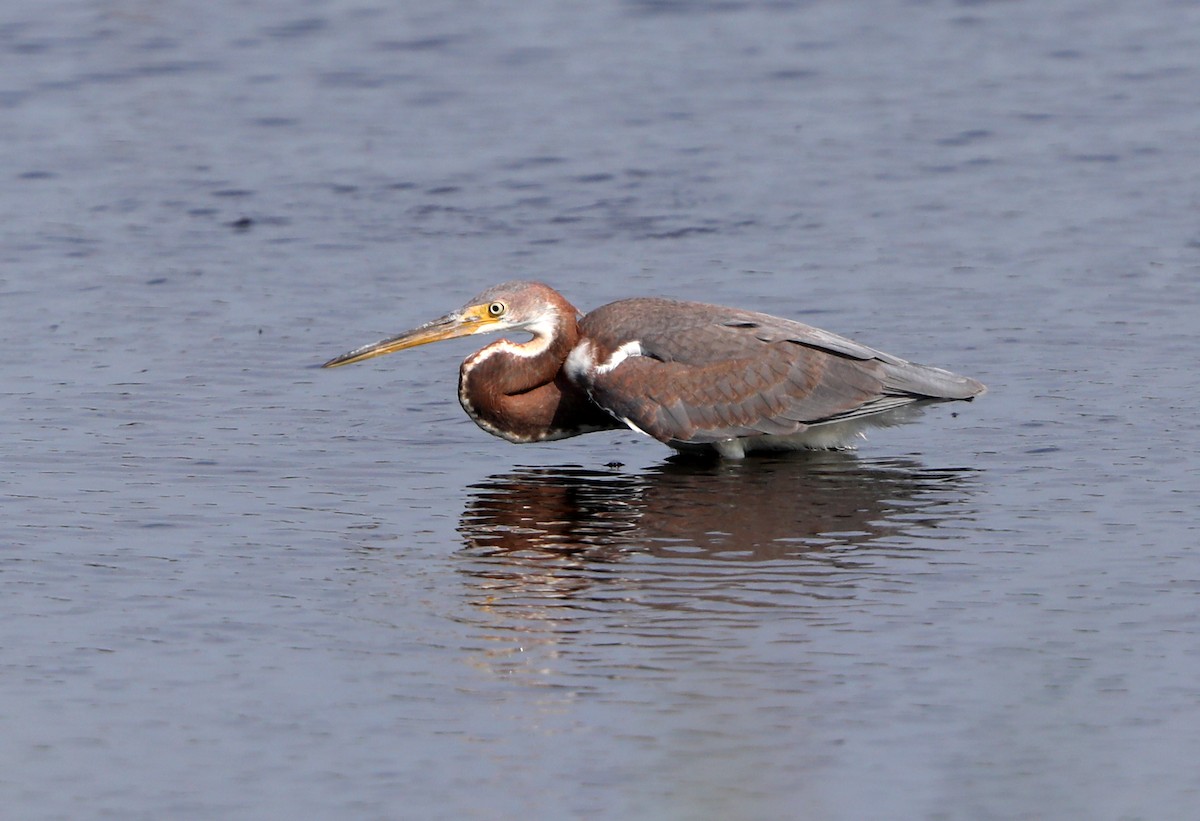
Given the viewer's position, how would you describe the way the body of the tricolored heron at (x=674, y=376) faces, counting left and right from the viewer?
facing to the left of the viewer
